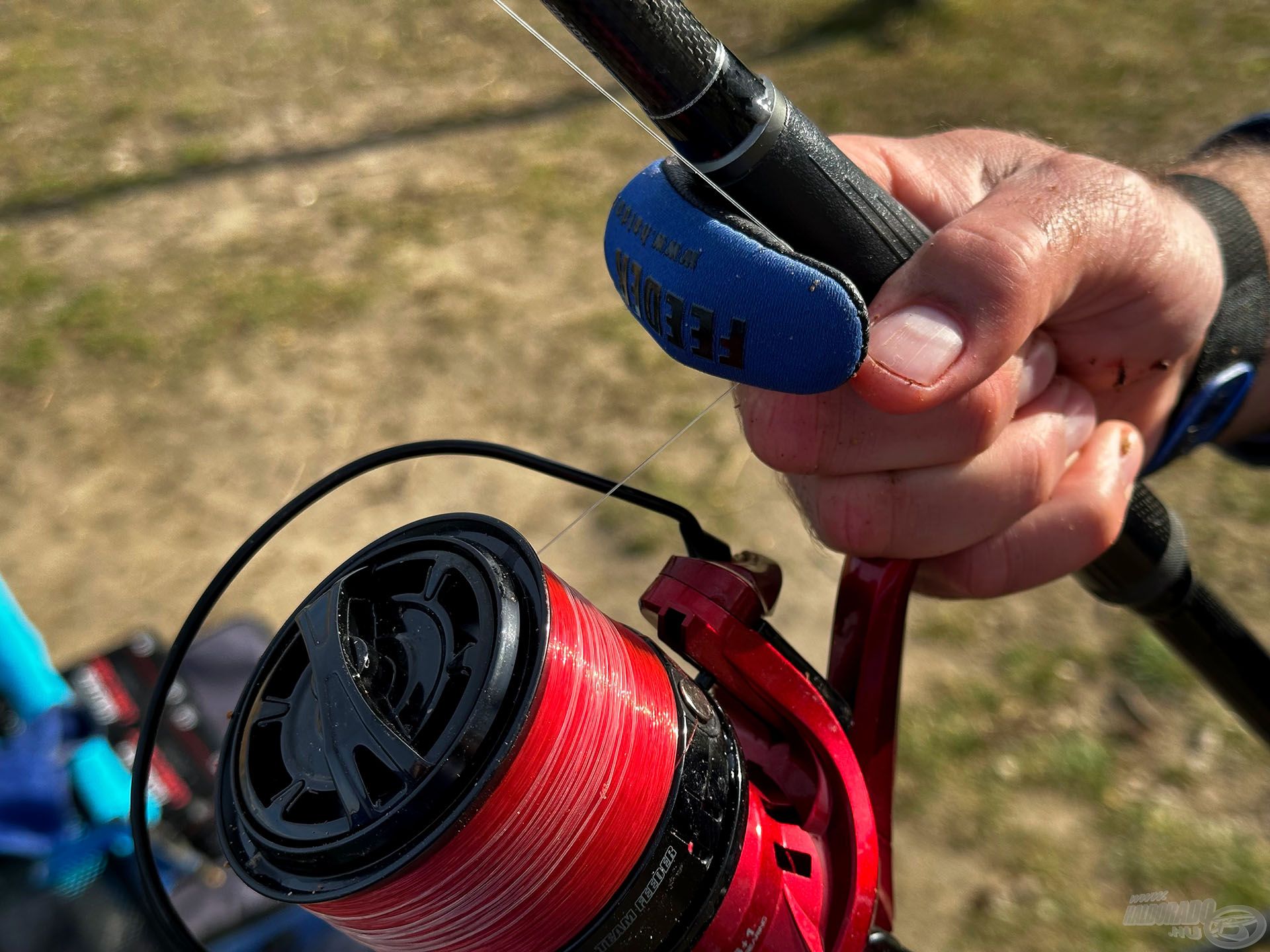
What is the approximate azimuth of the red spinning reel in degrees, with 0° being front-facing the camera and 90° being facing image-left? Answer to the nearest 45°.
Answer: approximately 45°
